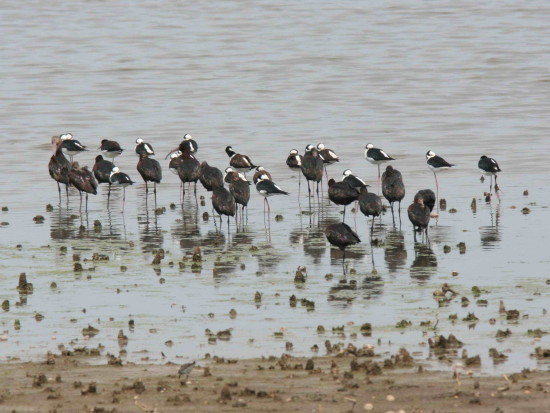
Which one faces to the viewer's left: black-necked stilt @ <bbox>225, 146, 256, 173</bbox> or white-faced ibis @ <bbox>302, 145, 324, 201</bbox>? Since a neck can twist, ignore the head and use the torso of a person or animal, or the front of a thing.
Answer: the black-necked stilt

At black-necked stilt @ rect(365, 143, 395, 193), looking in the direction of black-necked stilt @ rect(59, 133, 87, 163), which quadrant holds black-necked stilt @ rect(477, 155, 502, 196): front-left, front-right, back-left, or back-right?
back-left

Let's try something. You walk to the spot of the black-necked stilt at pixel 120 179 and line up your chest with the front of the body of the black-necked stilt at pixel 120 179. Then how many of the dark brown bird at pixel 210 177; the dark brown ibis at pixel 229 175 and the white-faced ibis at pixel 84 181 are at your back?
2

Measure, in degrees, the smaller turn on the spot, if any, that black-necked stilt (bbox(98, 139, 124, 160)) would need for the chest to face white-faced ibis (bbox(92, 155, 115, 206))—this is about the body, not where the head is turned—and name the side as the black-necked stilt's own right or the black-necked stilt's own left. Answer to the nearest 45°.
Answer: approximately 90° to the black-necked stilt's own left

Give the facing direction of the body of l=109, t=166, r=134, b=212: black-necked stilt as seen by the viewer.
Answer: to the viewer's left

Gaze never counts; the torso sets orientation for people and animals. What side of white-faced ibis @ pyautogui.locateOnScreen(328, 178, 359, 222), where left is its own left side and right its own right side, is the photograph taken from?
left

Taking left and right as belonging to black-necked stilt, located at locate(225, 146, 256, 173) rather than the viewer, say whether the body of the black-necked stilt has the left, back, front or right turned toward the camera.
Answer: left

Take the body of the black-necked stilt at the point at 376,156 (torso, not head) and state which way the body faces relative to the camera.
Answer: to the viewer's left

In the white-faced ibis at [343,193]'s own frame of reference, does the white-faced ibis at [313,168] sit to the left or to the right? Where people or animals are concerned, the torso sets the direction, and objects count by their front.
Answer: on its right

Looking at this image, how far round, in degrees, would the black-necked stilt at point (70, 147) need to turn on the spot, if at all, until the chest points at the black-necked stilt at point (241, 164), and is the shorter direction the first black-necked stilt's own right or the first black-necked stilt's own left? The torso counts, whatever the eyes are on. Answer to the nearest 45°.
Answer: approximately 135° to the first black-necked stilt's own left

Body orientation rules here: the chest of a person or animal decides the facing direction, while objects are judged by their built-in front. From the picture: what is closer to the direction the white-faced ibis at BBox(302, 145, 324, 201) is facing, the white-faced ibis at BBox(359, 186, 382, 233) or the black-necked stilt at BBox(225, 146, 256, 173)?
the white-faced ibis
